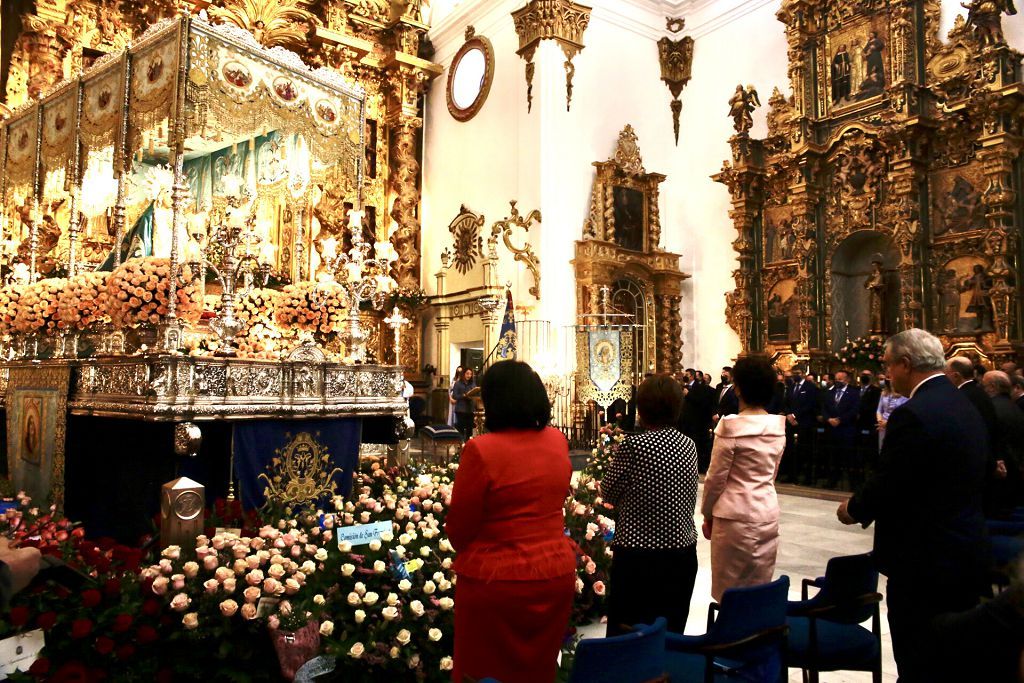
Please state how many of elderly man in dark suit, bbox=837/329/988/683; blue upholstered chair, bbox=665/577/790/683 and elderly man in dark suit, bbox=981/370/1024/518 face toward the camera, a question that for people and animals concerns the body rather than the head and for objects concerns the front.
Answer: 0

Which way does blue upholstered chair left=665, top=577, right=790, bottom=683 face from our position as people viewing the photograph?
facing away from the viewer and to the left of the viewer

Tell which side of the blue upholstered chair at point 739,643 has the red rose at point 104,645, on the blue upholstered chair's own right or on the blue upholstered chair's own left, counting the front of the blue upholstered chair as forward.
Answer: on the blue upholstered chair's own left

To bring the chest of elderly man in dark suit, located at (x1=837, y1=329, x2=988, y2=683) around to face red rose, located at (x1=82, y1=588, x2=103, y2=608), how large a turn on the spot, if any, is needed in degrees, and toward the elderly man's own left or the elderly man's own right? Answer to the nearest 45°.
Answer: approximately 45° to the elderly man's own left

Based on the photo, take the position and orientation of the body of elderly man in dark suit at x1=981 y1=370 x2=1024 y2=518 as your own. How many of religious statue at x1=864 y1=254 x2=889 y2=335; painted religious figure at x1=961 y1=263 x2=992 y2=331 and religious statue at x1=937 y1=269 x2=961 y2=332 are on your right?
3

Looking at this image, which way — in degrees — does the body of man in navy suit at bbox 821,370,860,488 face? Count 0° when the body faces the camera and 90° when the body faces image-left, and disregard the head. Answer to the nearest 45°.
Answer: approximately 45°

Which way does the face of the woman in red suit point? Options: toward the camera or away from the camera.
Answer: away from the camera

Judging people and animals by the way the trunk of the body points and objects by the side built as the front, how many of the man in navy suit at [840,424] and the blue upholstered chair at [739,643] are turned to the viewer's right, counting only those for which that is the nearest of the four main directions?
0

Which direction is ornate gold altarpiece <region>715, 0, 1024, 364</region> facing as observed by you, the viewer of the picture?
facing the viewer and to the left of the viewer

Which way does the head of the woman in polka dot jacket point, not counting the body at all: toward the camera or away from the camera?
away from the camera

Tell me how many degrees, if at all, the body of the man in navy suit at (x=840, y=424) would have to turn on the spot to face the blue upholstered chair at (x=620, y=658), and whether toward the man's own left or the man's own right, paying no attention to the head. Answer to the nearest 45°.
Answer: approximately 45° to the man's own left

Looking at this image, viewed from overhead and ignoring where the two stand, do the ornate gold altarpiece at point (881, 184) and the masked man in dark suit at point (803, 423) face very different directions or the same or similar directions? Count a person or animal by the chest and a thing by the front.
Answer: same or similar directions

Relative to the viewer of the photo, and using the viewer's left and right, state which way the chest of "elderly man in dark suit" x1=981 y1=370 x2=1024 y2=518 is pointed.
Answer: facing to the left of the viewer

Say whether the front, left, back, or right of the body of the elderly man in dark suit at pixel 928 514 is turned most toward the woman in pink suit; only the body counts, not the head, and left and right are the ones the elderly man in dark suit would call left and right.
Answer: front

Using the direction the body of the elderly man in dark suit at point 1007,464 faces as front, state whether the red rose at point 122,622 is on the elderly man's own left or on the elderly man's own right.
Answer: on the elderly man's own left

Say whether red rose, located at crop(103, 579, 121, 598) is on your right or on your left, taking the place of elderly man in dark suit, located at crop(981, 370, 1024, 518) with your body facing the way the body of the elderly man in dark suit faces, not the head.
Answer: on your left

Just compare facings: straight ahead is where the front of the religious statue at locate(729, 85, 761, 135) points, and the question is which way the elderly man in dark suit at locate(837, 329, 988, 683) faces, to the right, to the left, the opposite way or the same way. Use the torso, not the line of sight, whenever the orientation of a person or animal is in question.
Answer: to the right

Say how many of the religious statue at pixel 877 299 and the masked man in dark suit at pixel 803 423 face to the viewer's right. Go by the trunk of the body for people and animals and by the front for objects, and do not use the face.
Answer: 0

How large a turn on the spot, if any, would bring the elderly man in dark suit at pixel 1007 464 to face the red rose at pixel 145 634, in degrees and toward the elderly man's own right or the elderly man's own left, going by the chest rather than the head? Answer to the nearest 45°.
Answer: approximately 45° to the elderly man's own left
